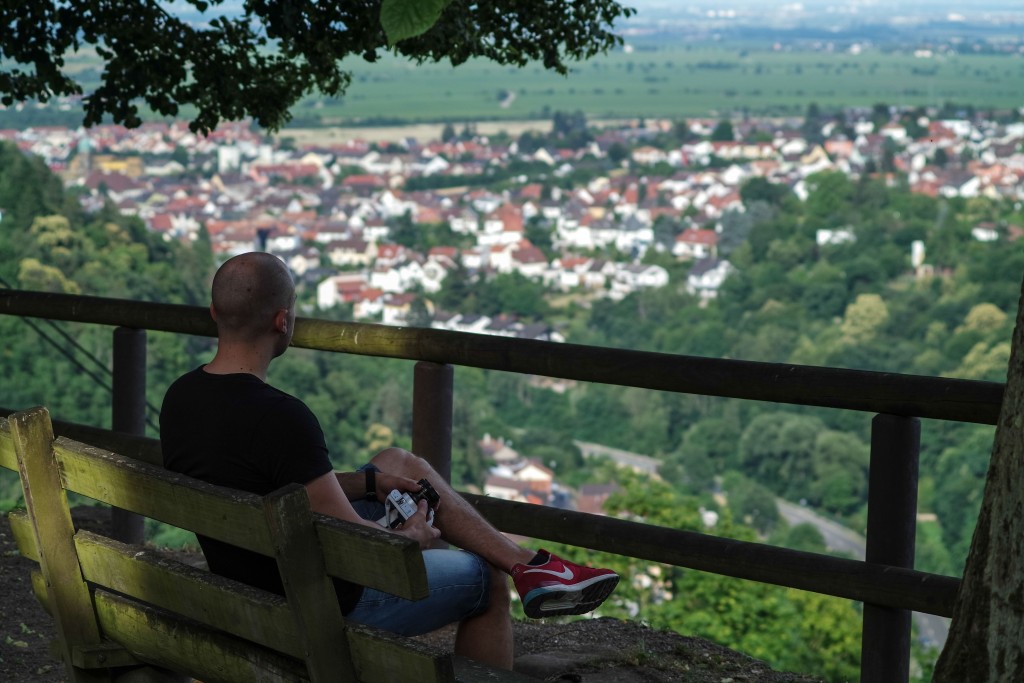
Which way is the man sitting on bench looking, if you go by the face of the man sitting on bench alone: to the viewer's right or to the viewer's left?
to the viewer's right

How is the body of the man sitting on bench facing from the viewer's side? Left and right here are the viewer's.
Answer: facing away from the viewer and to the right of the viewer

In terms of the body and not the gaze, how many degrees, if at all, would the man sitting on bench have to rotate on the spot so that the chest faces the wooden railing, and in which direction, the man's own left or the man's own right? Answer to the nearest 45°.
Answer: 0° — they already face it

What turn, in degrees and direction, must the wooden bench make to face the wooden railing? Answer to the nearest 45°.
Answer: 0° — it already faces it

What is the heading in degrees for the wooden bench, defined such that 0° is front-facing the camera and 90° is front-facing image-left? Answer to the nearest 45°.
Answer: approximately 225°
